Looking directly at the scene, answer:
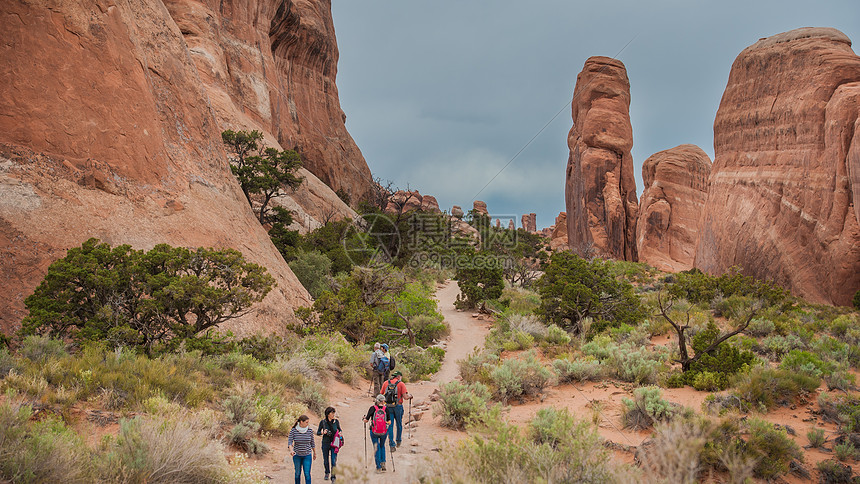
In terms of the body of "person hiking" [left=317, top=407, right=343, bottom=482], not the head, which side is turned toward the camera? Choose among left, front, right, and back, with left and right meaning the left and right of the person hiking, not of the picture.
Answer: front

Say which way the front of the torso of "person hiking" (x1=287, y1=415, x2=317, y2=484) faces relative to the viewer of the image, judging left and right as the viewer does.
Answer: facing the viewer

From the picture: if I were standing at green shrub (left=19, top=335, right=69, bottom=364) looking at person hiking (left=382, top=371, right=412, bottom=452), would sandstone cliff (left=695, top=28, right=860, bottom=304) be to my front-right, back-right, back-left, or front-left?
front-left

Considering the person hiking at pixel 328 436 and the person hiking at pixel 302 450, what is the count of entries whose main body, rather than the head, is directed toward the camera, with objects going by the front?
2

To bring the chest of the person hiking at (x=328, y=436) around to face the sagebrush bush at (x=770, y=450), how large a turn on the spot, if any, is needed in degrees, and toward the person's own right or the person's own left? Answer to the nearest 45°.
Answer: approximately 90° to the person's own left

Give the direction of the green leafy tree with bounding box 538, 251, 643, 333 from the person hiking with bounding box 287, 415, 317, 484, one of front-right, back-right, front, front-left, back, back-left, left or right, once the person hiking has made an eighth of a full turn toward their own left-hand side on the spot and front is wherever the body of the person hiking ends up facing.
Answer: left

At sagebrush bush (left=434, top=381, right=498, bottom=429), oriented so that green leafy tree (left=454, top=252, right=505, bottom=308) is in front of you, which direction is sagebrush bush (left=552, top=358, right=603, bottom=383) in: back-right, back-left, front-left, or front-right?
front-right

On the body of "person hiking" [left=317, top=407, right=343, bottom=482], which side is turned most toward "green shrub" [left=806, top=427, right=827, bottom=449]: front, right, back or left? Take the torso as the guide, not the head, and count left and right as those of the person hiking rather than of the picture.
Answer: left

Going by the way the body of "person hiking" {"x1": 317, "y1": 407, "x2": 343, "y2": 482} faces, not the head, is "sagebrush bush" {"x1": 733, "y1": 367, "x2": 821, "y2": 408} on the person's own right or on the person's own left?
on the person's own left

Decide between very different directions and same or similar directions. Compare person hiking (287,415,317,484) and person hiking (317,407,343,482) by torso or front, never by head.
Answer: same or similar directions
